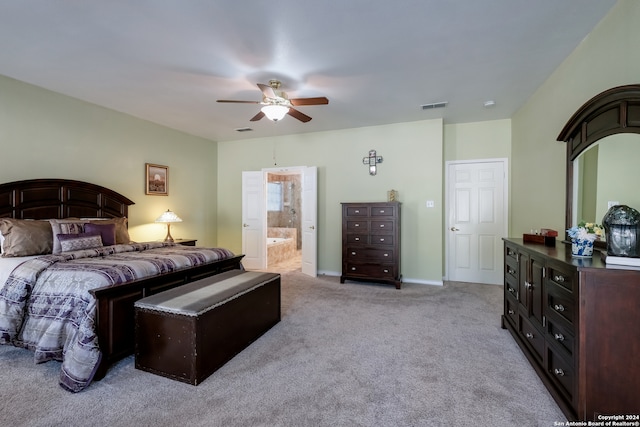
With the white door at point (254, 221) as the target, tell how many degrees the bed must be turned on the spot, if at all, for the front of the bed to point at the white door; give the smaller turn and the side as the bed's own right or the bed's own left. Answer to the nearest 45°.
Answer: approximately 90° to the bed's own left

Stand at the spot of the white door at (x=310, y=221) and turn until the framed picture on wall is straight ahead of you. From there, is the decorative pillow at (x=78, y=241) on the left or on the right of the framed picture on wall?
left

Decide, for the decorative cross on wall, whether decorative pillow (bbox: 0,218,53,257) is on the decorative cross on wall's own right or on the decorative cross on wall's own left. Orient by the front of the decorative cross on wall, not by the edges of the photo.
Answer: on the decorative cross on wall's own right

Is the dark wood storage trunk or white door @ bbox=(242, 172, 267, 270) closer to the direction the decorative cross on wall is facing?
the dark wood storage trunk

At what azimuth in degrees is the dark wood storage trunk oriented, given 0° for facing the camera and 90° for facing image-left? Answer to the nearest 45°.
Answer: approximately 315°

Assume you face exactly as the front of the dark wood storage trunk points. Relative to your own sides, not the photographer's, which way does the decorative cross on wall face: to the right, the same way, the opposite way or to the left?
to the right

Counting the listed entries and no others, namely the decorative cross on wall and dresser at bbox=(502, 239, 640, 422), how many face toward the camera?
1

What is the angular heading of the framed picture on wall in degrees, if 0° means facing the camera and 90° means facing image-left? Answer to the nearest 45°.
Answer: approximately 315°

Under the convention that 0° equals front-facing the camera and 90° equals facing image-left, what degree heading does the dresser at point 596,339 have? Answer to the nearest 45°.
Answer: approximately 90°
